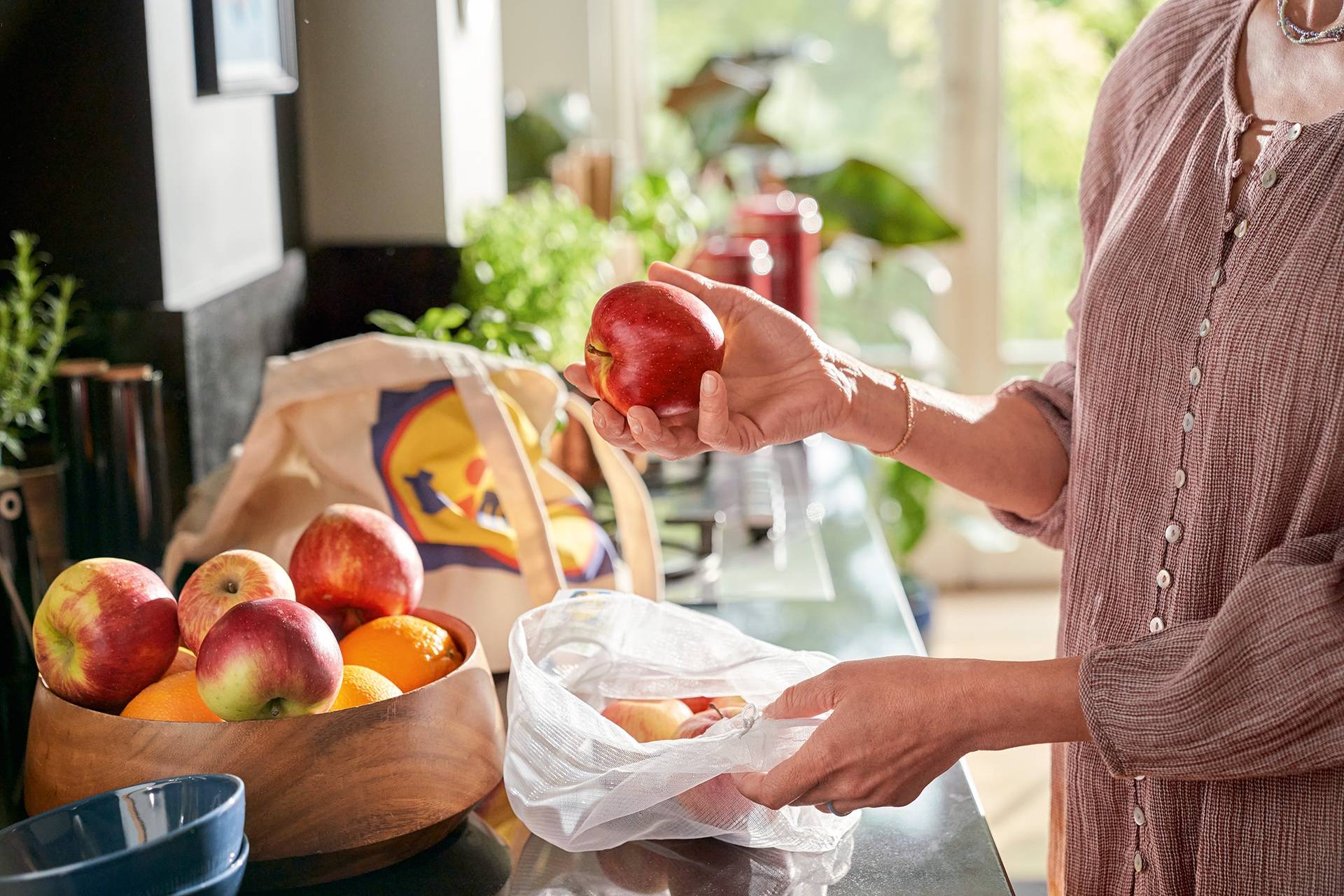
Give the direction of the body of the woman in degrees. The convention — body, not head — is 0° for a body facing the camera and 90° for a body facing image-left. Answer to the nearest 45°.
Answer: approximately 45°

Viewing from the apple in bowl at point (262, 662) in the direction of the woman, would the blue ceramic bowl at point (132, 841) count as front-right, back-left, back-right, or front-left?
back-right
